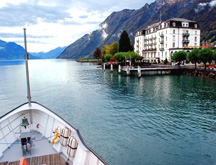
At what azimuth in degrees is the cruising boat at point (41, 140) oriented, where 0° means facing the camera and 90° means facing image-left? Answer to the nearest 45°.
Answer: approximately 180°
